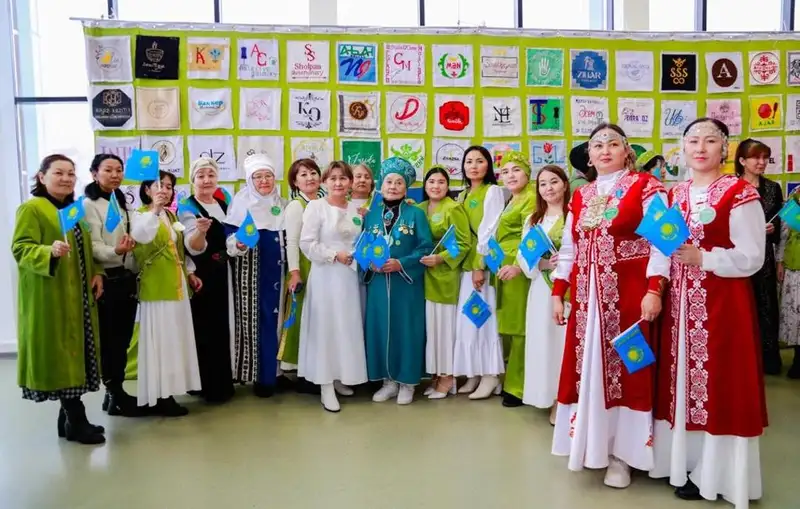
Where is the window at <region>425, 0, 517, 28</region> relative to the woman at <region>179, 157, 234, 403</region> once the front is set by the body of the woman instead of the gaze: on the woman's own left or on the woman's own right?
on the woman's own left

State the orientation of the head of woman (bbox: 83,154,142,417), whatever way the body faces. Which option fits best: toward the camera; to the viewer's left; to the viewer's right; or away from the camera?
toward the camera

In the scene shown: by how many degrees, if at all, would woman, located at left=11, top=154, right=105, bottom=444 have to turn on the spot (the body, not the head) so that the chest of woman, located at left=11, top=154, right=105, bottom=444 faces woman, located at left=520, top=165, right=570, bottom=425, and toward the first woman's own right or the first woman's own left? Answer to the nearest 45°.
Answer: approximately 45° to the first woman's own left

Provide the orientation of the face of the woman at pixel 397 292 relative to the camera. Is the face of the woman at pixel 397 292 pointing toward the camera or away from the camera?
toward the camera

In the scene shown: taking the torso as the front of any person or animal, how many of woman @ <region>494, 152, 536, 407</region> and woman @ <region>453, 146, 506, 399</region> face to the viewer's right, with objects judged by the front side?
0

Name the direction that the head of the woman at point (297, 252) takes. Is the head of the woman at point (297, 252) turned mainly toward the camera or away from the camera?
toward the camera

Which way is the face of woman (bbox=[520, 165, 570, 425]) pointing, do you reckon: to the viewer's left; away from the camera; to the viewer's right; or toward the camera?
toward the camera

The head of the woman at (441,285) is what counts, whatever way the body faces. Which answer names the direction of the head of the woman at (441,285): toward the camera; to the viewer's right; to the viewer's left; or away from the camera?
toward the camera

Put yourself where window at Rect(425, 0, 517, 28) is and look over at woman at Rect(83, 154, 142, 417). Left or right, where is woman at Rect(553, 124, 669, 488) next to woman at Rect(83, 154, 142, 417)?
left

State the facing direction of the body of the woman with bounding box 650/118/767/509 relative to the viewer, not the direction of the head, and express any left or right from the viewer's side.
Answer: facing the viewer and to the left of the viewer

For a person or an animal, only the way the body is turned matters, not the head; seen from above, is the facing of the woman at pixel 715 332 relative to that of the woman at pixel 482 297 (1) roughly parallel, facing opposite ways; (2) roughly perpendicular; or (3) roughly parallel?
roughly parallel

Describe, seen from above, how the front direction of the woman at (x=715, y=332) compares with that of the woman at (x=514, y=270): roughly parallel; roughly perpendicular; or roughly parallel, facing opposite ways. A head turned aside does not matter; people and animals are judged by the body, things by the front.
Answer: roughly parallel

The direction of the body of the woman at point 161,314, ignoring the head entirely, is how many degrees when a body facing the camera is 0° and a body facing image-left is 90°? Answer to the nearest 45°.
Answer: approximately 315°

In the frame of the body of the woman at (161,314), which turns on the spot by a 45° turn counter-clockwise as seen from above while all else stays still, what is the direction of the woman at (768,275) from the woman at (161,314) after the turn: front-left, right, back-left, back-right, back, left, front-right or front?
front

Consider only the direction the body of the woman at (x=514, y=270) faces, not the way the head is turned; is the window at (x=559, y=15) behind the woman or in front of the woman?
behind

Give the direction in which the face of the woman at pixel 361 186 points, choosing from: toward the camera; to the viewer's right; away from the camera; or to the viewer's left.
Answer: toward the camera
